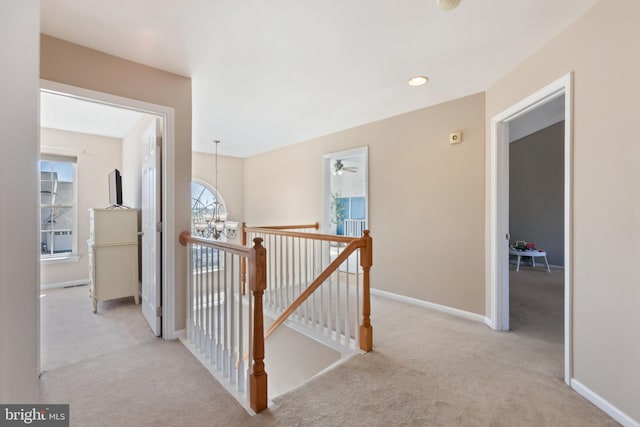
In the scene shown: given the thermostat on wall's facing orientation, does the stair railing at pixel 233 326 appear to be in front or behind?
in front

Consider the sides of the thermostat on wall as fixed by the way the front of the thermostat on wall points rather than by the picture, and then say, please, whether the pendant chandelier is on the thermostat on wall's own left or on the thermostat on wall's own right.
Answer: on the thermostat on wall's own right

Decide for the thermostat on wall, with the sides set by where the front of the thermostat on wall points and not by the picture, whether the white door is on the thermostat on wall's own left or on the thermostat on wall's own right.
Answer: on the thermostat on wall's own right

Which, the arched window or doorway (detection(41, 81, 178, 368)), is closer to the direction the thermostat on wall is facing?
the doorway
